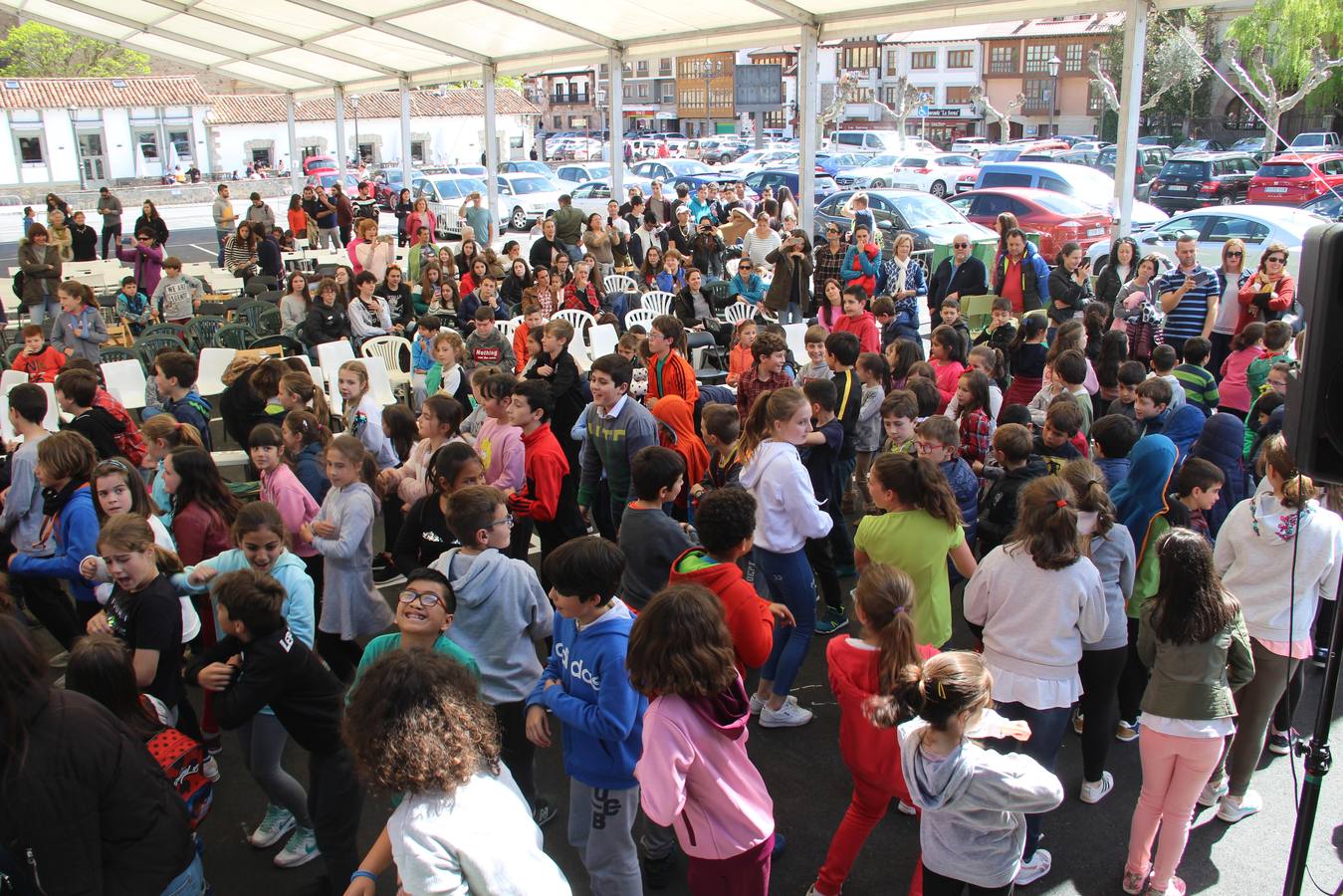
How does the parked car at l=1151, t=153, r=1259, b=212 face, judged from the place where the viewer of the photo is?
facing away from the viewer and to the right of the viewer

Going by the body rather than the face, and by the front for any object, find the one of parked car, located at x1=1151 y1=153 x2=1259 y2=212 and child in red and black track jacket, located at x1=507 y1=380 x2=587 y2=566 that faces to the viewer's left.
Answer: the child in red and black track jacket

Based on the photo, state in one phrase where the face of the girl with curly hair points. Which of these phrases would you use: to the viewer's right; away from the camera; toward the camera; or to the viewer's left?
away from the camera

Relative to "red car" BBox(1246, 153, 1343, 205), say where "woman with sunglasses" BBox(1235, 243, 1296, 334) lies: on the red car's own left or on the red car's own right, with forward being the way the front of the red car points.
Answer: on the red car's own right

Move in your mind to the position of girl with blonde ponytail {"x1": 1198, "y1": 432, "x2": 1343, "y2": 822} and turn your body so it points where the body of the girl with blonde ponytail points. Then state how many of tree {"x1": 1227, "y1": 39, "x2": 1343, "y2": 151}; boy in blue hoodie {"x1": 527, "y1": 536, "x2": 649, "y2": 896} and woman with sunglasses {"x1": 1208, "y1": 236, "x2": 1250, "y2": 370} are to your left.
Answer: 1

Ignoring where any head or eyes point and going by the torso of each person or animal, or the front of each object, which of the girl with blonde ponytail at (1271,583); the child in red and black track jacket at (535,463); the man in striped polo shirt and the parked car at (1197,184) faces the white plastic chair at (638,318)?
the girl with blonde ponytail

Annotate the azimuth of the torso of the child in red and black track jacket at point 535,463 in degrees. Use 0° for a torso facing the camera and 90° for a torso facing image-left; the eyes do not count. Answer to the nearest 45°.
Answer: approximately 90°
